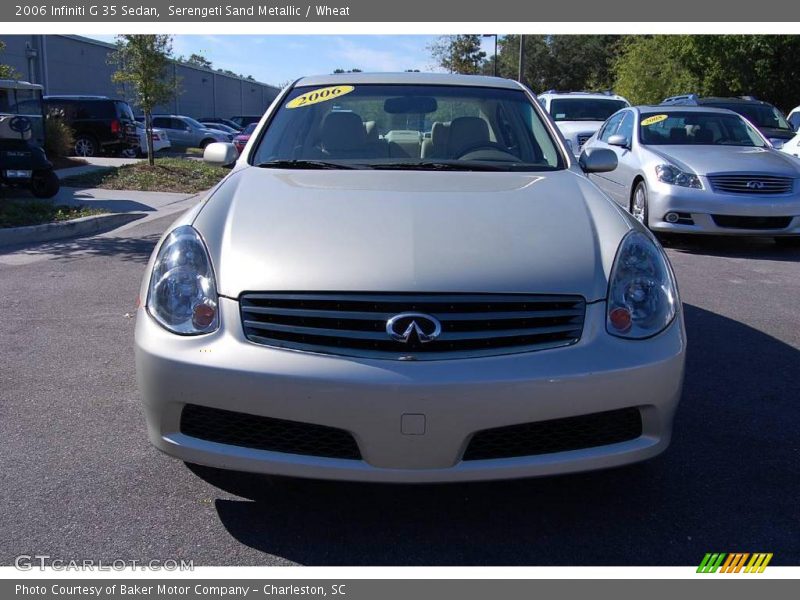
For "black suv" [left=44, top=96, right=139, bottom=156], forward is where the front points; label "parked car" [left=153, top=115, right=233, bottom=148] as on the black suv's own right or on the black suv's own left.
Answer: on the black suv's own right

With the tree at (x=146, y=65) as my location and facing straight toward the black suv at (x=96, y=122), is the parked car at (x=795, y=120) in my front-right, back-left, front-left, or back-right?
back-right

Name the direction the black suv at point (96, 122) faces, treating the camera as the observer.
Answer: facing away from the viewer and to the left of the viewer

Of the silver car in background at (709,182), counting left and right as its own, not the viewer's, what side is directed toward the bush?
right

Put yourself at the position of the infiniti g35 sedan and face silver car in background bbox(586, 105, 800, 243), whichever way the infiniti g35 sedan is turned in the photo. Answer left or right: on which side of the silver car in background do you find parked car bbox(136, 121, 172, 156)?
left

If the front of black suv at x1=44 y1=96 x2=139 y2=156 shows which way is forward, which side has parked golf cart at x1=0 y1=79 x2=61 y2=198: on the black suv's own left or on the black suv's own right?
on the black suv's own left

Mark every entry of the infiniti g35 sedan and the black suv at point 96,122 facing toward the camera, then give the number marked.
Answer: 1

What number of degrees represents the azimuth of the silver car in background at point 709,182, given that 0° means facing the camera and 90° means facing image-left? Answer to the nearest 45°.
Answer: approximately 315°

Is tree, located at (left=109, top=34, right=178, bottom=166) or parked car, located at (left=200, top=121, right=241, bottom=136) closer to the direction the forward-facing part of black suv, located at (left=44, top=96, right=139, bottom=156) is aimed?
the parked car

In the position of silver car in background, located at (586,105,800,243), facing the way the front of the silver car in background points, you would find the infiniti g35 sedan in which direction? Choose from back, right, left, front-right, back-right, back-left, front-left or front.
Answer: front-right

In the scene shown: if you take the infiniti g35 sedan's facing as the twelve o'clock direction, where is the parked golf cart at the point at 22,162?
The parked golf cart is roughly at 5 o'clock from the infiniti g35 sedan.

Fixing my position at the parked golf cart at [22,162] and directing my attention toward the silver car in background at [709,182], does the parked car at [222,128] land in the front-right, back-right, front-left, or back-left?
back-left

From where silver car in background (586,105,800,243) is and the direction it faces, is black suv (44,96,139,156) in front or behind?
behind
